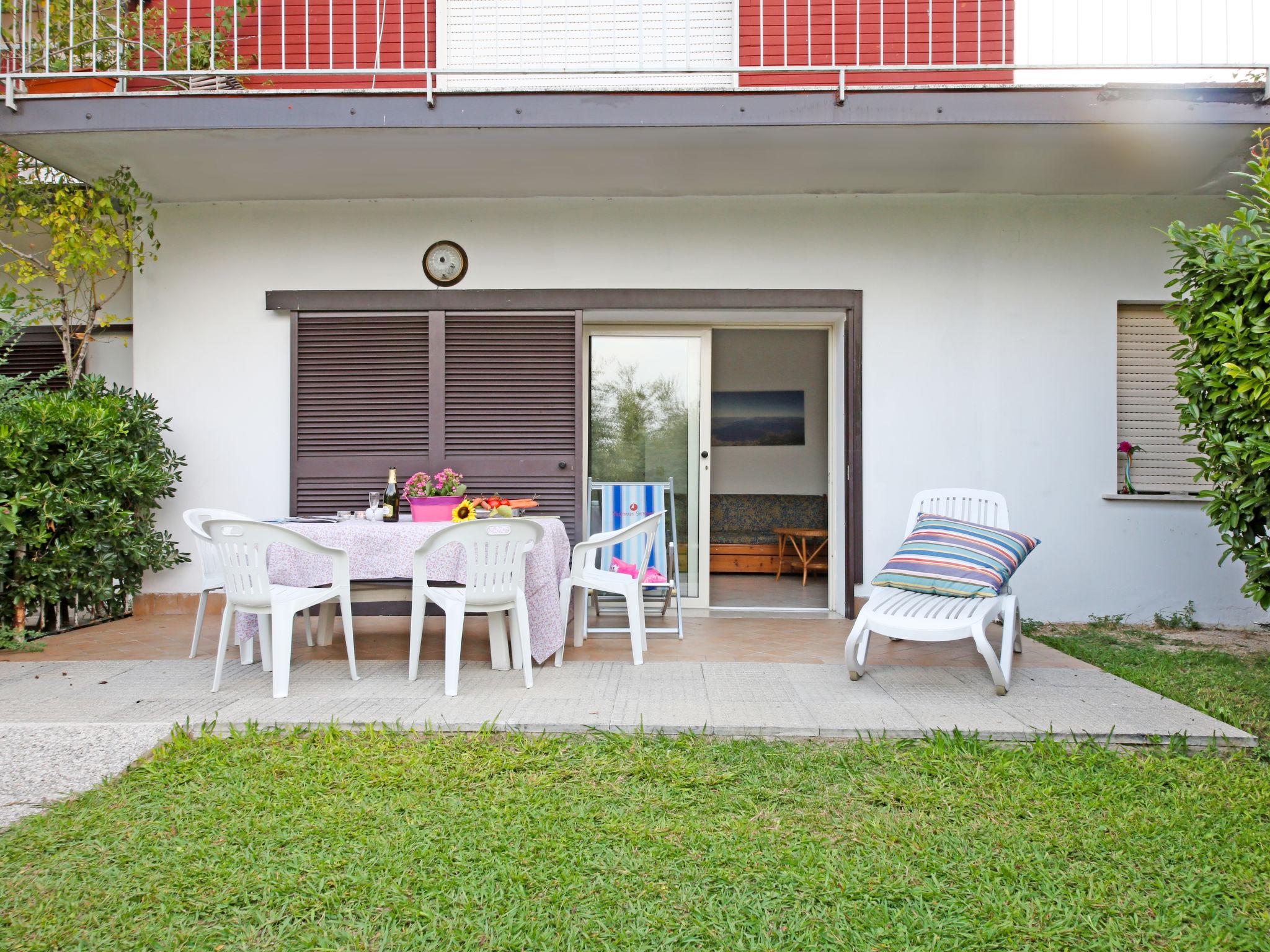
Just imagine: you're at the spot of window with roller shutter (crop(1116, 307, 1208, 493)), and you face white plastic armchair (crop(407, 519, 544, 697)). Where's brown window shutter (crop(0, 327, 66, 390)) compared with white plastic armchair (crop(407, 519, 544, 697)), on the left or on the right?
right

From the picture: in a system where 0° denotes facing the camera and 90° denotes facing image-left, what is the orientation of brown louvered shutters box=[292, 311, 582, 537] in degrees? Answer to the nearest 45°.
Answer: approximately 0°

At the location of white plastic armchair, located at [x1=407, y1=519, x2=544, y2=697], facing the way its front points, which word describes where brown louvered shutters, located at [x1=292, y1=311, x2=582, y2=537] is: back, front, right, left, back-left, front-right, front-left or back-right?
front-right

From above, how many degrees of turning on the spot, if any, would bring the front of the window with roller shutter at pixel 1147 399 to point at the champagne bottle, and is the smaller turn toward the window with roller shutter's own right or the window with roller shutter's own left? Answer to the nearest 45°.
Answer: approximately 45° to the window with roller shutter's own right

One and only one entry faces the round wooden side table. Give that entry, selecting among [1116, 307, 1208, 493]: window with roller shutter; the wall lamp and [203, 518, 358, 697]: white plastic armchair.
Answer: the white plastic armchair

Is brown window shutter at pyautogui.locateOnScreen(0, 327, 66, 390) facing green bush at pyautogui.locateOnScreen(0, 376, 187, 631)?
yes

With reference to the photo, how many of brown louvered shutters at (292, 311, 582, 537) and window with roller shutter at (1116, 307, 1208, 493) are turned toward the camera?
2

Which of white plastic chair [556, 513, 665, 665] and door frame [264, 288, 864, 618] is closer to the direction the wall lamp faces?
the white plastic chair

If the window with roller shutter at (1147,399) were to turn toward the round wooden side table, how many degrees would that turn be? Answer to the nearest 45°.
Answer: approximately 135° to its right

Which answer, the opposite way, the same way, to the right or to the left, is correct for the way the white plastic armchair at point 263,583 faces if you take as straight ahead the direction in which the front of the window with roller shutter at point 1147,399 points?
the opposite way
